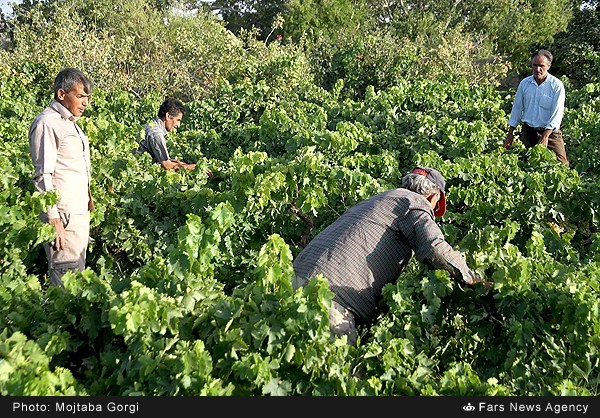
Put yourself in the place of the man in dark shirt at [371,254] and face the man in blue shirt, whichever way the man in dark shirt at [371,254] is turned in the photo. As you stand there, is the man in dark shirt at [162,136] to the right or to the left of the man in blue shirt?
left

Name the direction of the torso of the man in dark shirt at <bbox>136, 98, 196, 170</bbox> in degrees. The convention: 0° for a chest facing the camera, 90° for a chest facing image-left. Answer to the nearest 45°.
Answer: approximately 270°

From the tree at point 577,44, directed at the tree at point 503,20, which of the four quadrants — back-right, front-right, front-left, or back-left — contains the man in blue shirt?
back-left

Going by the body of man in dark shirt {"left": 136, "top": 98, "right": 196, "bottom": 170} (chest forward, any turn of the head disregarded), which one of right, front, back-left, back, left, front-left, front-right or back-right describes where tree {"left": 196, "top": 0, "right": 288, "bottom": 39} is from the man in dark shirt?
left

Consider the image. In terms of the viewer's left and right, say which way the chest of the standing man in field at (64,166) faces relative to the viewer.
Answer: facing the viewer and to the right of the viewer

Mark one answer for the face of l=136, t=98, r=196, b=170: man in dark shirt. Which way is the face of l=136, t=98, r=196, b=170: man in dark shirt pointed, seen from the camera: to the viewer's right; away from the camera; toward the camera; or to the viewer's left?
to the viewer's right

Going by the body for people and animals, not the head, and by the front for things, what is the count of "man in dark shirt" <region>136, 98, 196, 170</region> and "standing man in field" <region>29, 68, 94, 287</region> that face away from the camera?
0

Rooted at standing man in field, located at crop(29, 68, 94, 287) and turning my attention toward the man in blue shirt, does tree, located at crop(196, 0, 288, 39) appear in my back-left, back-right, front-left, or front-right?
front-left

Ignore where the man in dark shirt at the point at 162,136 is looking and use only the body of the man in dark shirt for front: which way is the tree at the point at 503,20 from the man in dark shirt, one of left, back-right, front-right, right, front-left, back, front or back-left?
front-left

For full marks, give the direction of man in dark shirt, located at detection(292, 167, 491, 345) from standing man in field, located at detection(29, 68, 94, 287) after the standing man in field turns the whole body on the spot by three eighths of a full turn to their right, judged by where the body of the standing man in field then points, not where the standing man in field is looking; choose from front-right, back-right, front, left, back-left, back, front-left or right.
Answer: back-left

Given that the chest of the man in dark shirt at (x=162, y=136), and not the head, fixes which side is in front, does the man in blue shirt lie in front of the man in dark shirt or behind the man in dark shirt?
in front

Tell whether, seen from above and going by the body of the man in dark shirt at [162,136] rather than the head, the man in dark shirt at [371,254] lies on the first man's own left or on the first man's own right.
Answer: on the first man's own right

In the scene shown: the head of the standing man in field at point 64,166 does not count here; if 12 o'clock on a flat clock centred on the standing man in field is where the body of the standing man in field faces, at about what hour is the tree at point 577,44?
The tree is roughly at 9 o'clock from the standing man in field.

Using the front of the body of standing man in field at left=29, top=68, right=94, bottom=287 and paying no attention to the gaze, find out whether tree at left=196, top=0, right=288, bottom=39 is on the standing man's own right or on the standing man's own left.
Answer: on the standing man's own left

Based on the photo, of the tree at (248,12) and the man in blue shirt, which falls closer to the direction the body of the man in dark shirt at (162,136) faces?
the man in blue shirt
